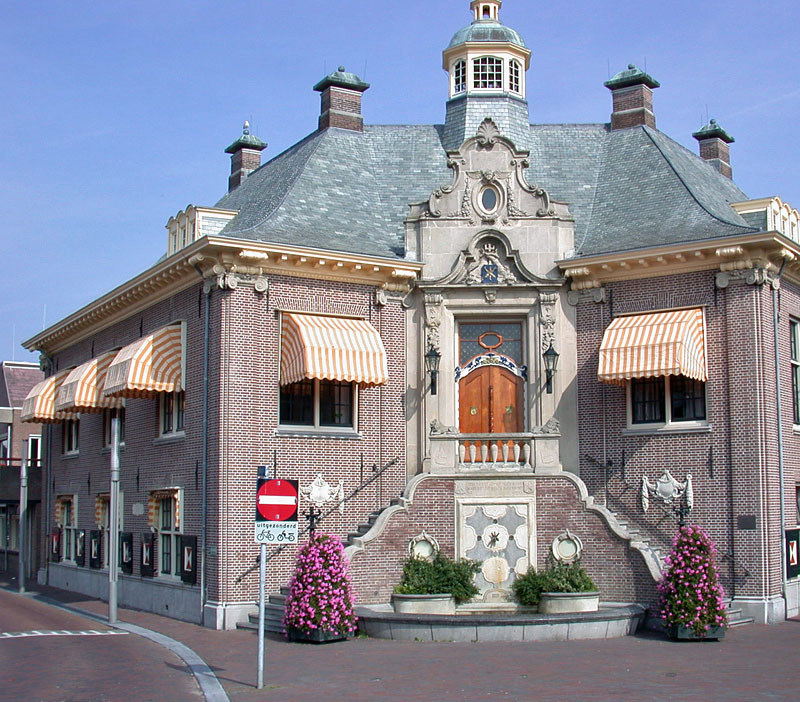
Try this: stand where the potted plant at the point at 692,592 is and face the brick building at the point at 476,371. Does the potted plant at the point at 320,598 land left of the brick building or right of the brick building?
left

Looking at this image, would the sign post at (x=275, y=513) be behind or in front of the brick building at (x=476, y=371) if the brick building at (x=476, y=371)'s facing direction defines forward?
in front

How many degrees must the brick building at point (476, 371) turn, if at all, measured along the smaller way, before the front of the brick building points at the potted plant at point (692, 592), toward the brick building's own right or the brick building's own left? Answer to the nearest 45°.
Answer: approximately 45° to the brick building's own left

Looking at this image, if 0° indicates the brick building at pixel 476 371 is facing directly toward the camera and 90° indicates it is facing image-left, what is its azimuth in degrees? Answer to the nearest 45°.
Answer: approximately 0°

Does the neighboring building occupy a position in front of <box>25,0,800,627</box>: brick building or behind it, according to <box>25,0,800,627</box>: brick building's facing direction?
behind

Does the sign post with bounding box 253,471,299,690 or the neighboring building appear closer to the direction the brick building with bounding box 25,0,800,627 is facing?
the sign post

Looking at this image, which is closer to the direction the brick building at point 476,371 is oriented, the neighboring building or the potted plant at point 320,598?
the potted plant

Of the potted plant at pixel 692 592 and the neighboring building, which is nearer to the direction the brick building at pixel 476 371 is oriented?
the potted plant
